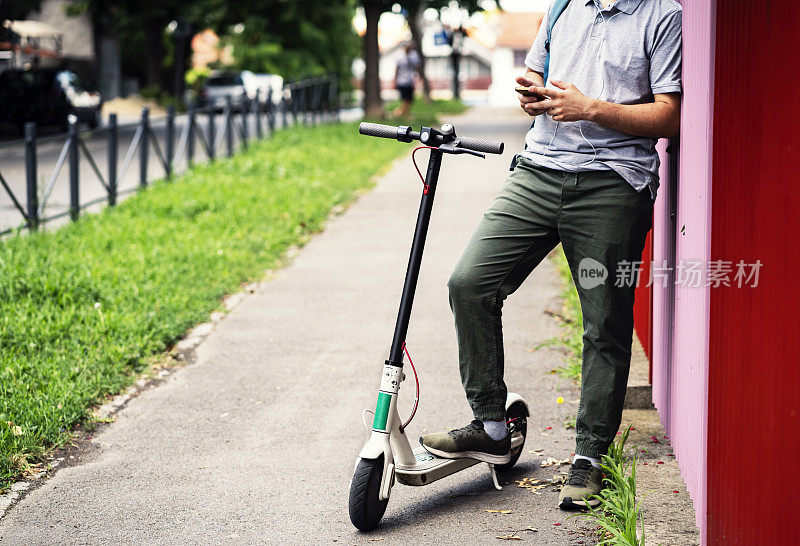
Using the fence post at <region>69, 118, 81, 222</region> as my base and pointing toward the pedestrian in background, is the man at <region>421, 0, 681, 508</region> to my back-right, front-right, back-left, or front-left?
back-right

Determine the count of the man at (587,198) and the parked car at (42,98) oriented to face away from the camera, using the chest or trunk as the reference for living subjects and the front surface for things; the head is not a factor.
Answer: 0

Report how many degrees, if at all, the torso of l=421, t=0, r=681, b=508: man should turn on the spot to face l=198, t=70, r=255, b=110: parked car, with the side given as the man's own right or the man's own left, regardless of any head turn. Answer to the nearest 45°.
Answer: approximately 135° to the man's own right

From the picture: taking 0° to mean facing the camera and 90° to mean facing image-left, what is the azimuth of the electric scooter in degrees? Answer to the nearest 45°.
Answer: approximately 45°

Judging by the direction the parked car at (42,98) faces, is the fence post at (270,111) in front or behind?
in front

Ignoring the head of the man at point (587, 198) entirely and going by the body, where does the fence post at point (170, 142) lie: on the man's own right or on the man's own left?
on the man's own right

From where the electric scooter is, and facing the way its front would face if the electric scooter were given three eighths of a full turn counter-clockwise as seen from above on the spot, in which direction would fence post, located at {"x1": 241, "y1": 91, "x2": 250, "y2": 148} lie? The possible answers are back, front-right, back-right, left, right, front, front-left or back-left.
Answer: left

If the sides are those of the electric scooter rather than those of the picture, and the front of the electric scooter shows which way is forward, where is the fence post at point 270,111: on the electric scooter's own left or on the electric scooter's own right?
on the electric scooter's own right

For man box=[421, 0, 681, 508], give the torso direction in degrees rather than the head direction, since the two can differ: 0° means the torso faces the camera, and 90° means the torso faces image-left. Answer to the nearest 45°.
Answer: approximately 45°

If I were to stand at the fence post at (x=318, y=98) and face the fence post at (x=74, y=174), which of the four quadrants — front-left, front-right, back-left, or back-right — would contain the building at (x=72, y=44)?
back-right

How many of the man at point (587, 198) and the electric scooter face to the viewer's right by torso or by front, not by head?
0
